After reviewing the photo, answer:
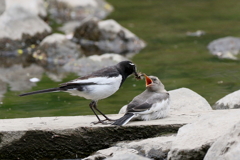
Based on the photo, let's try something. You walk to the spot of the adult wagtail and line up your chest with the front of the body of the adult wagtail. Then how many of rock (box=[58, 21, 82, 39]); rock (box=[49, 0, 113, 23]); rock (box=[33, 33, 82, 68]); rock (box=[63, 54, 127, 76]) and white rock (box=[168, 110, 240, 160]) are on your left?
4

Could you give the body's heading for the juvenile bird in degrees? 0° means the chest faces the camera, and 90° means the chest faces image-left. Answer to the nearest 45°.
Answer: approximately 270°

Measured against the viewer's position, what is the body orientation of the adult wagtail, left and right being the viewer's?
facing to the right of the viewer

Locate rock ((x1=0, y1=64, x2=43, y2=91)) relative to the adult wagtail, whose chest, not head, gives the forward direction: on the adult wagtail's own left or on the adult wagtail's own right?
on the adult wagtail's own left

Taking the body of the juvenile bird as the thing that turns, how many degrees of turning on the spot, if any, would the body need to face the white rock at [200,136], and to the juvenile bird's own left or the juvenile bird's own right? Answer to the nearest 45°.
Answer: approximately 45° to the juvenile bird's own right

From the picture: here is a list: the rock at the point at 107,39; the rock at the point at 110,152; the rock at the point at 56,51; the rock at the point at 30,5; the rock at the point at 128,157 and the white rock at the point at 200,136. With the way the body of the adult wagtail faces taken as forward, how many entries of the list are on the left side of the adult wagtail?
3

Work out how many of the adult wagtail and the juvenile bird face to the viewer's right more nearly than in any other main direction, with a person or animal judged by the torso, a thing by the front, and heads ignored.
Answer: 2

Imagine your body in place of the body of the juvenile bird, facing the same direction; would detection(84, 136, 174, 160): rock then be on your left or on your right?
on your right

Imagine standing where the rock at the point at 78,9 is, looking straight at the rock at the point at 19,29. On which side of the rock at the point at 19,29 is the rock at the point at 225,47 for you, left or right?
left
